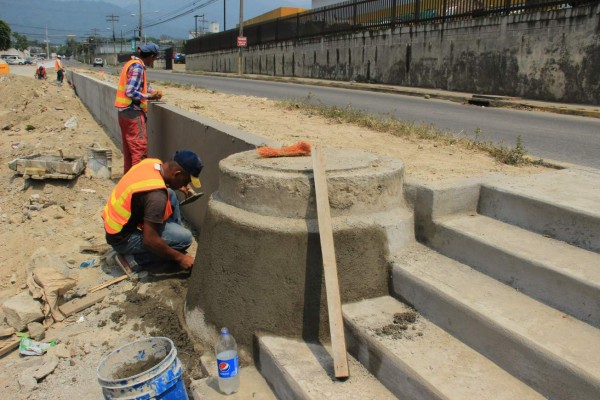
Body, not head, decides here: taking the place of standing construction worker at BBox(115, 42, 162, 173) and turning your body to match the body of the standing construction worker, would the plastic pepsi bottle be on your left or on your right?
on your right

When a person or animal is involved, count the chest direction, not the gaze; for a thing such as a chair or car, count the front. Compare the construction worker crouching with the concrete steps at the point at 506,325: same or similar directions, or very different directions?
very different directions

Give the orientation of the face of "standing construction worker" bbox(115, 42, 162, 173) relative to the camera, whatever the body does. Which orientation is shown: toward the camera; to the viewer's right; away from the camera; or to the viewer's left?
to the viewer's right

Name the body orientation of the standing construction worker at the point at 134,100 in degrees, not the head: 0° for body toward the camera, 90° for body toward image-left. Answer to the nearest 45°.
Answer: approximately 270°

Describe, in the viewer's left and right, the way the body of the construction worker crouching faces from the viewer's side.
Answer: facing to the right of the viewer

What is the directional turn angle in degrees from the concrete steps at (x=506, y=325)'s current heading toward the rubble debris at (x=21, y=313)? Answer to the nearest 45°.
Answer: approximately 45° to its right

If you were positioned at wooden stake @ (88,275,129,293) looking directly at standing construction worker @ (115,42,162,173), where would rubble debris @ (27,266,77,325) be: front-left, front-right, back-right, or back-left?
back-left

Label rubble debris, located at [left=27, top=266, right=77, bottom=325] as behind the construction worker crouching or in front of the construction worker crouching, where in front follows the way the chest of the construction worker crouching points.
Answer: behind

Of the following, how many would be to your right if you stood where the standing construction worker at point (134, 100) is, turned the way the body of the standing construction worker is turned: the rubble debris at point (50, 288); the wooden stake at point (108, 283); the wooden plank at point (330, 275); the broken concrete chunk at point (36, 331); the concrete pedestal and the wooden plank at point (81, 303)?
6

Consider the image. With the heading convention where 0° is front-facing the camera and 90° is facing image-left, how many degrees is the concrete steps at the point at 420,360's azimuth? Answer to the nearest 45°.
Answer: approximately 45°

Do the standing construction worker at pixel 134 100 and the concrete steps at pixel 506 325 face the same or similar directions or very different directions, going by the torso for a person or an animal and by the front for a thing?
very different directions
